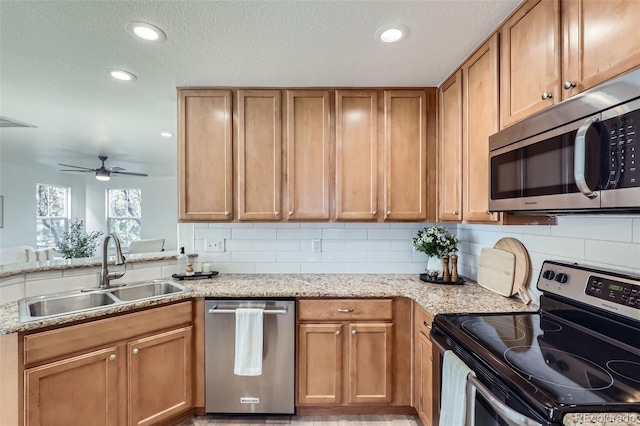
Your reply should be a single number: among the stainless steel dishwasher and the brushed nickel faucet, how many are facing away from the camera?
0

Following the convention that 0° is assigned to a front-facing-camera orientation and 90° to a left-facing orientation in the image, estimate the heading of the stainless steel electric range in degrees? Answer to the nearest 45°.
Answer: approximately 45°

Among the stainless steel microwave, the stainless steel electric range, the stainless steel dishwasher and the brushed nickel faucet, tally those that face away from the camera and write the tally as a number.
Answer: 0

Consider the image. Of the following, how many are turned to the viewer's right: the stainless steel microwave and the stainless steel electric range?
0

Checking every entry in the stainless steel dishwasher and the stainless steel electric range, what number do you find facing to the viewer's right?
0

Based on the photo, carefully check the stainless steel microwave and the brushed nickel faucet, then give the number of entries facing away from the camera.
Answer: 0

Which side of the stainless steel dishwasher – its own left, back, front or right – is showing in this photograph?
front

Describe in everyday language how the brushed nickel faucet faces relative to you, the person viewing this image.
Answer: facing the viewer and to the right of the viewer

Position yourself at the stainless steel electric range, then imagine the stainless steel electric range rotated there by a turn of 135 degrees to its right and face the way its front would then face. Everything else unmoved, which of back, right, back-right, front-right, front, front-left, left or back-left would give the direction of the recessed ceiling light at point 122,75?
left

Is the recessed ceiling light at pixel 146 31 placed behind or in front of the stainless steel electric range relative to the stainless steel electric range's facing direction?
in front

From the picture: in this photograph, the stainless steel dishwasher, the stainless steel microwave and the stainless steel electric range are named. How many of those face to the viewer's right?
0

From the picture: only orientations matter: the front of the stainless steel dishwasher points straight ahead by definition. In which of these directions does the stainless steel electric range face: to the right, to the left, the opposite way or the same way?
to the right

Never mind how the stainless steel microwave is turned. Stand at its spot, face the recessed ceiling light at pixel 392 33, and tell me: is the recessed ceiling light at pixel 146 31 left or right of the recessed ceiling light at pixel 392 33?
left

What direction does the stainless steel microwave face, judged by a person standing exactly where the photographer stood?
facing the viewer and to the left of the viewer
